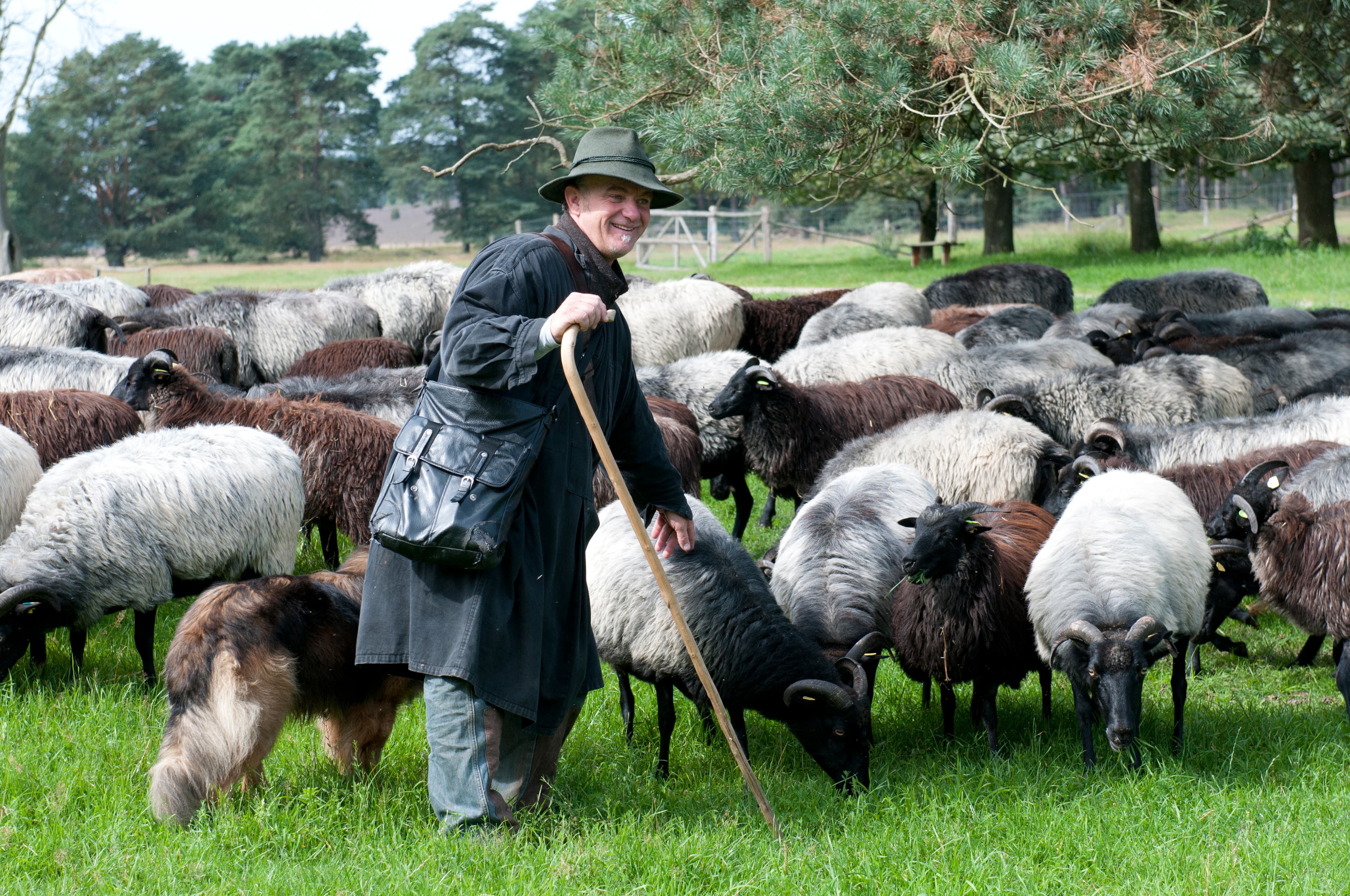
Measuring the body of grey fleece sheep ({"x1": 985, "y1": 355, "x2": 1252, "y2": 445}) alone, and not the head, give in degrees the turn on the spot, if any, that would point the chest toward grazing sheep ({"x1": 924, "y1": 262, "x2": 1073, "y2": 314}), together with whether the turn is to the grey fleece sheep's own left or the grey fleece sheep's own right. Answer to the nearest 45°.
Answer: approximately 90° to the grey fleece sheep's own right

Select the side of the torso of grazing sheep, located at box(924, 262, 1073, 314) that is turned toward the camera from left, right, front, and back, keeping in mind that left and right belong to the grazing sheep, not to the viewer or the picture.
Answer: left

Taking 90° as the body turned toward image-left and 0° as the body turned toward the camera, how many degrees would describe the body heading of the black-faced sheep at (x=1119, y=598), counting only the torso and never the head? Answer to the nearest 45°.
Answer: approximately 0°

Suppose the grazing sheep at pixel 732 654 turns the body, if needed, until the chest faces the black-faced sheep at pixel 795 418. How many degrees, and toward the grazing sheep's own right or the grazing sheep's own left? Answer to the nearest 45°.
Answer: approximately 135° to the grazing sheep's own left

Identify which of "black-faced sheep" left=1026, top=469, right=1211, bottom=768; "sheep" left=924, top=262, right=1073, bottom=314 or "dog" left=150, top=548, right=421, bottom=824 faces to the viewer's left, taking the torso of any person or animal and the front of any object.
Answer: "sheep" left=924, top=262, right=1073, bottom=314

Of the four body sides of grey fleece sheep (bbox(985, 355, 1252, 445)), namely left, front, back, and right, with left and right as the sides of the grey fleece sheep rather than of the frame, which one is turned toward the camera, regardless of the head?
left
